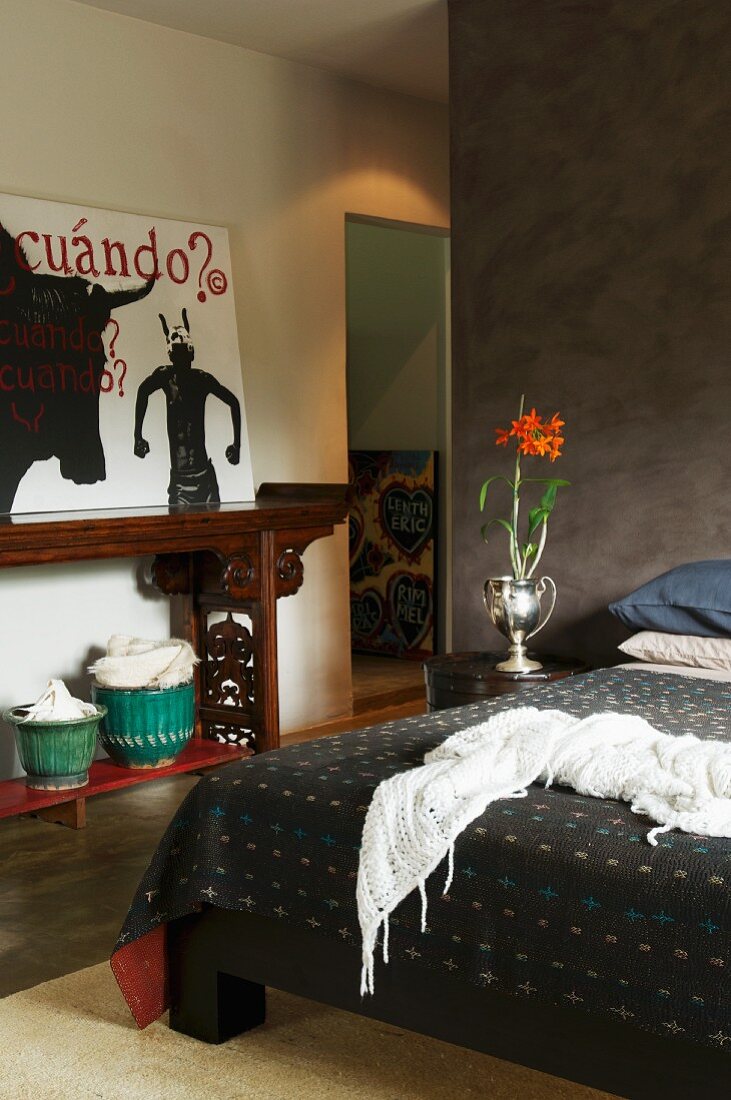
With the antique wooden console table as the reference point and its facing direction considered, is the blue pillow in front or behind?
in front

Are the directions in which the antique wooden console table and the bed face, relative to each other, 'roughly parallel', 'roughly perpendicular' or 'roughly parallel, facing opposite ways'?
roughly perpendicular

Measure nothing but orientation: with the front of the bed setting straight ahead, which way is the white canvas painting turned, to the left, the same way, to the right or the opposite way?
to the left

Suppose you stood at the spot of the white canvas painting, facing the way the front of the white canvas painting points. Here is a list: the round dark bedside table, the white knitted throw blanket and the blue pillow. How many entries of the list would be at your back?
0

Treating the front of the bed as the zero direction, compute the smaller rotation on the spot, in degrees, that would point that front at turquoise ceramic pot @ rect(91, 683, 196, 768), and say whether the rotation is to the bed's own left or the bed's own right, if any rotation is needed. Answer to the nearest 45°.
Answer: approximately 90° to the bed's own right

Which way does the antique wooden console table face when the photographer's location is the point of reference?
facing the viewer and to the right of the viewer

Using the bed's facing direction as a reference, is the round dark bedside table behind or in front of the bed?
behind

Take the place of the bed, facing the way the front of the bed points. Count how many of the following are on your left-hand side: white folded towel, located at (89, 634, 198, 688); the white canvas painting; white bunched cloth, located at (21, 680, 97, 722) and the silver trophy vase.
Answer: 0

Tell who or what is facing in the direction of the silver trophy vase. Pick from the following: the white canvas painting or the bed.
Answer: the white canvas painting

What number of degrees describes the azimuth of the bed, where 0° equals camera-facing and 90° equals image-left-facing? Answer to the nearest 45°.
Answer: approximately 45°

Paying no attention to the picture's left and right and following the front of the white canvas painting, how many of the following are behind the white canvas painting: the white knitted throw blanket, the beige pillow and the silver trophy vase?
0
